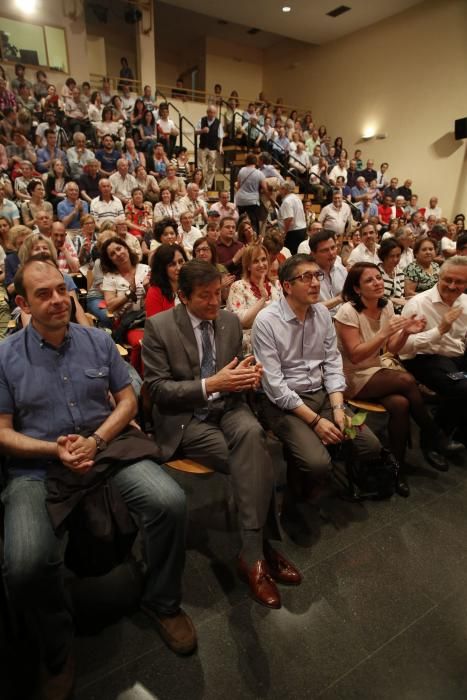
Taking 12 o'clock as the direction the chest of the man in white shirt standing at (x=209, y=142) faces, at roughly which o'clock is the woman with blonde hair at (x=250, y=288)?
The woman with blonde hair is roughly at 12 o'clock from the man in white shirt standing.

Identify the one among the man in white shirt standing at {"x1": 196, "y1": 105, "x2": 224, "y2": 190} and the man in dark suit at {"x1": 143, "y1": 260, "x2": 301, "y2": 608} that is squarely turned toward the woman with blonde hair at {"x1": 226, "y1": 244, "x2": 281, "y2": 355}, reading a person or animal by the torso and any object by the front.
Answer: the man in white shirt standing

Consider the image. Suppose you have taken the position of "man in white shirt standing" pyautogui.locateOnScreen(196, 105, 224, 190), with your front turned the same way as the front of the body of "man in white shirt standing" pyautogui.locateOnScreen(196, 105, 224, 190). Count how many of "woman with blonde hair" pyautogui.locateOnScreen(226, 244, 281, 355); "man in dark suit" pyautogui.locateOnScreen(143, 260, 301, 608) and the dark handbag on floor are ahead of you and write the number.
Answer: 3

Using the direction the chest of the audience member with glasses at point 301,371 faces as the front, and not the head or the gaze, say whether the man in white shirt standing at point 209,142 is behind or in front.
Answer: behind

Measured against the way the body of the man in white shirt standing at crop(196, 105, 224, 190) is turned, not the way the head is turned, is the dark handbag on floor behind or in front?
in front

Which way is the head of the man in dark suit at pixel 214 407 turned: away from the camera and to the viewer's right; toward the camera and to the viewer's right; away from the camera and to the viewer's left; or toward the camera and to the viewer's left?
toward the camera and to the viewer's right

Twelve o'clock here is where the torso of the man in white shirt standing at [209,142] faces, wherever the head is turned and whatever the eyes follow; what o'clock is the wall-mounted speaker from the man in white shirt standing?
The wall-mounted speaker is roughly at 9 o'clock from the man in white shirt standing.

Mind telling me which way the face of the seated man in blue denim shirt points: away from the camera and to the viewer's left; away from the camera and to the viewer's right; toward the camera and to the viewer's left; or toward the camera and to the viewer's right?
toward the camera and to the viewer's right

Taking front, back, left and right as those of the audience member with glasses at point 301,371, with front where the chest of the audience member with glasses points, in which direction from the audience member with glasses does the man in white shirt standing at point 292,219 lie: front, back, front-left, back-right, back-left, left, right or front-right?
back-left

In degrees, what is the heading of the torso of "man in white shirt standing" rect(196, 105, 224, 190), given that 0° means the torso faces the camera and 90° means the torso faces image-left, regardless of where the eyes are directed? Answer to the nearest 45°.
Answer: approximately 0°
